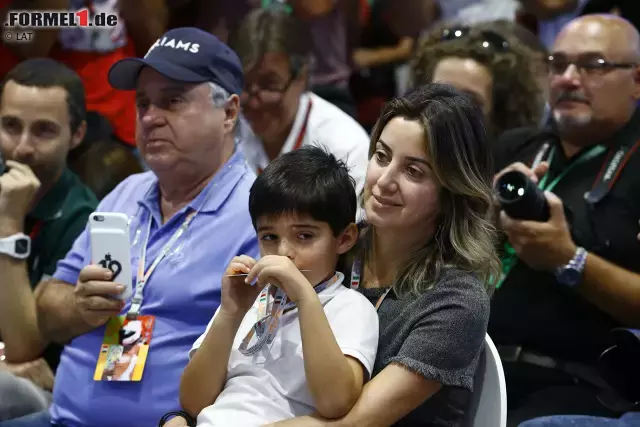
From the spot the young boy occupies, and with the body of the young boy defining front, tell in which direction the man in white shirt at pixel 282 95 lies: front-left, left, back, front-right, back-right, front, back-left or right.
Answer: back-right

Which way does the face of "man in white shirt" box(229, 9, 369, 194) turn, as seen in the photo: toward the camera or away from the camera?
toward the camera

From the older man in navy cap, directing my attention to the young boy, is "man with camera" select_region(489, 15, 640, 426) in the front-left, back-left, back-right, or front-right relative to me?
front-left

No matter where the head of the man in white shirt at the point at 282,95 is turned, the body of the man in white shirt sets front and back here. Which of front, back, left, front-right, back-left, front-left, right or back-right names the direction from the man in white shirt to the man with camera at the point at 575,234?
left

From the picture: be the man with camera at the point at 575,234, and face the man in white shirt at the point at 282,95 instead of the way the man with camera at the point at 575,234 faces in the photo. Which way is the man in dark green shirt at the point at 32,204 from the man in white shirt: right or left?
left

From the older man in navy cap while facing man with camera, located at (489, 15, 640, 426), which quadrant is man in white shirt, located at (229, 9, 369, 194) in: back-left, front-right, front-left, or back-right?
front-left

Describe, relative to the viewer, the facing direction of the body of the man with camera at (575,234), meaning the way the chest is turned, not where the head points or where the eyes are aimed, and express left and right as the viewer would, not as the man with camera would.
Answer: facing the viewer and to the left of the viewer

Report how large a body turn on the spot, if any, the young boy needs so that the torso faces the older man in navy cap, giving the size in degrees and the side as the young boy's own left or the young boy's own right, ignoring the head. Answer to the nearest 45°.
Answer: approximately 90° to the young boy's own right

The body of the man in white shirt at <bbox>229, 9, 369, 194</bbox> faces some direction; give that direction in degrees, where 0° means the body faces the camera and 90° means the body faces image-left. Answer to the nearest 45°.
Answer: approximately 45°

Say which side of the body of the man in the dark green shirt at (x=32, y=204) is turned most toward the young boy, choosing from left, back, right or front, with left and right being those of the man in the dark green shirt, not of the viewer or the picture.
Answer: left

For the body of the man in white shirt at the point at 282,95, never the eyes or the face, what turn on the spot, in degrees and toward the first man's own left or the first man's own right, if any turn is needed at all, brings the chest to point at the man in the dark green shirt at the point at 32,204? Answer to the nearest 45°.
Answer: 0° — they already face them

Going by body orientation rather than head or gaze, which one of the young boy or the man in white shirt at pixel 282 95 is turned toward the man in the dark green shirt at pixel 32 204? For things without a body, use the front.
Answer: the man in white shirt

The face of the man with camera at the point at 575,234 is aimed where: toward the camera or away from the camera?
toward the camera

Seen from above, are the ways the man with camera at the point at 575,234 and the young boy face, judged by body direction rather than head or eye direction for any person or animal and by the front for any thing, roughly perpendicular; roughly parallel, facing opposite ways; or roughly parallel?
roughly parallel
